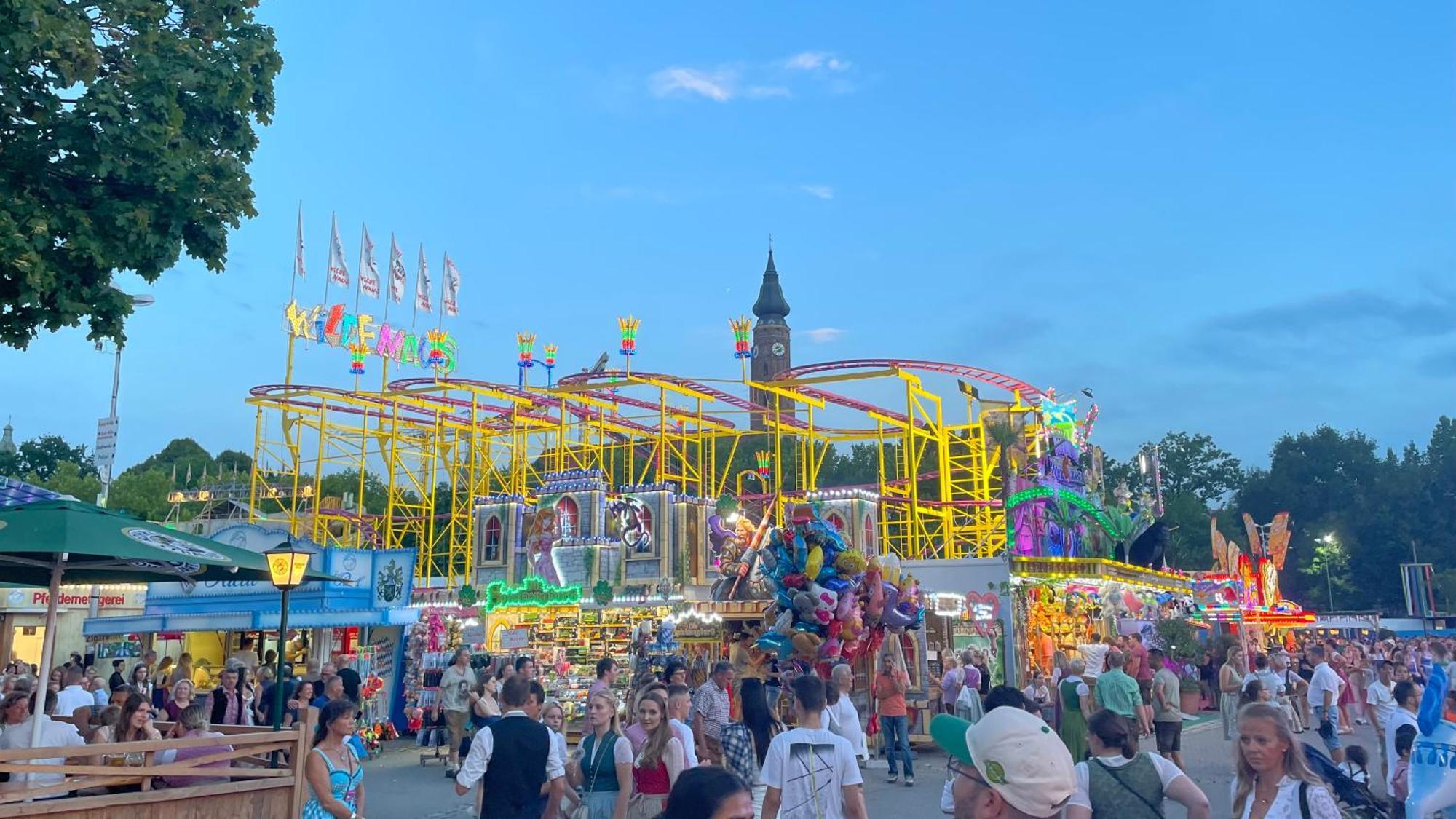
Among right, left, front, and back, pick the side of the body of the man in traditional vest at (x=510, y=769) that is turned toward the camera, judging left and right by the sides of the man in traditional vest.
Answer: back

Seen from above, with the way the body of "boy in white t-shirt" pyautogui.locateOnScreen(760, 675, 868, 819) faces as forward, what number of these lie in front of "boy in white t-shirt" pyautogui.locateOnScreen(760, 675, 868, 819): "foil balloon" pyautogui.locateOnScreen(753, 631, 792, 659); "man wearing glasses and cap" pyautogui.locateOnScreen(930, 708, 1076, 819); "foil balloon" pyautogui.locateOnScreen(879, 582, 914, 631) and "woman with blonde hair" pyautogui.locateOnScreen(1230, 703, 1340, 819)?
2

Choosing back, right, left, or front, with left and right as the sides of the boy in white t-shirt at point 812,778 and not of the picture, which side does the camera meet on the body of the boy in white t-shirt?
back

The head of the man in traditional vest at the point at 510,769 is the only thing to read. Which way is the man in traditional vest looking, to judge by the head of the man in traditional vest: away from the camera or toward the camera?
away from the camera

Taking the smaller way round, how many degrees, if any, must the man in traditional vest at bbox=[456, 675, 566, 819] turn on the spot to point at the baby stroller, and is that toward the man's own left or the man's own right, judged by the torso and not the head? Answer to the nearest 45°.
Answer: approximately 135° to the man's own right

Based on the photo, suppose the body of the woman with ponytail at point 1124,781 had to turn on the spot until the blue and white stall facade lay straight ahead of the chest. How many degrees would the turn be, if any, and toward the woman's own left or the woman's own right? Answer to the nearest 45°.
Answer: approximately 45° to the woman's own left

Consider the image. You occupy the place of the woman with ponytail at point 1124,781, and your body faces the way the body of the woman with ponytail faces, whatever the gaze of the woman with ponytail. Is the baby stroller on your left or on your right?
on your right

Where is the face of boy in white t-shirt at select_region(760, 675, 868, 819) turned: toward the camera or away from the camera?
away from the camera

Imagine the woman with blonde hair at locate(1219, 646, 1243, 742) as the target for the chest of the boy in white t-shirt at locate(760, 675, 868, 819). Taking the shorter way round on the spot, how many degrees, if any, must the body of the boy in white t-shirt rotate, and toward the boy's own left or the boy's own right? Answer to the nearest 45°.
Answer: approximately 45° to the boy's own right

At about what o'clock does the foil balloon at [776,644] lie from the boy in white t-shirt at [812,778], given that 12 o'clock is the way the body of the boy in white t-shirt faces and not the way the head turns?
The foil balloon is roughly at 12 o'clock from the boy in white t-shirt.

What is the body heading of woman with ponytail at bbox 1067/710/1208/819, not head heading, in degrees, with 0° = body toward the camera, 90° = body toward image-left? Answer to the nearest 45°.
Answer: approximately 180°

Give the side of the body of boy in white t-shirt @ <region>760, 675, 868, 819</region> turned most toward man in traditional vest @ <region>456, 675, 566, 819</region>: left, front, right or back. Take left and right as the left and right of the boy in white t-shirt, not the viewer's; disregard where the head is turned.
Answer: left
